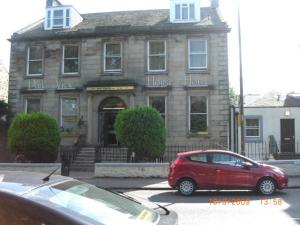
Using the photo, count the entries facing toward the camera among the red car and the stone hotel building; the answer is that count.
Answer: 1

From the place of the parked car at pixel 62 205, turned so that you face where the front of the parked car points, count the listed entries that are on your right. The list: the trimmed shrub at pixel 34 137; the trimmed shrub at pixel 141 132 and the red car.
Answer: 0

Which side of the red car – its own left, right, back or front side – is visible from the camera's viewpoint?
right

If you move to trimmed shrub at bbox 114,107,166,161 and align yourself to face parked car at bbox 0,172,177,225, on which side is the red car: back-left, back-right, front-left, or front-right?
front-left

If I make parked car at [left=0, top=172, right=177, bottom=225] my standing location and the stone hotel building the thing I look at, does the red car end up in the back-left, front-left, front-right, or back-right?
front-right

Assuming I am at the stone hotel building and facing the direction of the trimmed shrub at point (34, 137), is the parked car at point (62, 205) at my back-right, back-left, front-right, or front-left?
front-left

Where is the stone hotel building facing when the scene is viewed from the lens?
facing the viewer

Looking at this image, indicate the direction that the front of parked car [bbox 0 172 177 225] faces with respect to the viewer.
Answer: facing the viewer and to the right of the viewer

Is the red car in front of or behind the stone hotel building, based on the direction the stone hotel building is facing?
in front

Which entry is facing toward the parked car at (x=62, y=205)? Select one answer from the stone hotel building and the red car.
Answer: the stone hotel building

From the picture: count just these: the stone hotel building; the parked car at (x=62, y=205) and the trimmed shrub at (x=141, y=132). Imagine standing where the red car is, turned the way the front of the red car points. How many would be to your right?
1

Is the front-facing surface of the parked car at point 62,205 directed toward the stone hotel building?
no

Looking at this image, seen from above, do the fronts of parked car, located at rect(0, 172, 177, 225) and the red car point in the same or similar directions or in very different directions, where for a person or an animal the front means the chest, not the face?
same or similar directions

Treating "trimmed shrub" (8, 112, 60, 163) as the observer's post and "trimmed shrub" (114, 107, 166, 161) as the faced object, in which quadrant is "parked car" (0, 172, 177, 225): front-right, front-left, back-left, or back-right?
front-right

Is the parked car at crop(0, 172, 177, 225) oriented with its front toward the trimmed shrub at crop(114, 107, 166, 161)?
no

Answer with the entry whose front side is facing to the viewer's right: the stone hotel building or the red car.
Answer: the red car

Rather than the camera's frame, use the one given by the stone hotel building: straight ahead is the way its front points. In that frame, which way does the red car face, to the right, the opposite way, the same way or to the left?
to the left

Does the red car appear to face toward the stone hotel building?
no

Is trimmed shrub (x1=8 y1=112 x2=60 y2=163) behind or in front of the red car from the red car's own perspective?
behind
